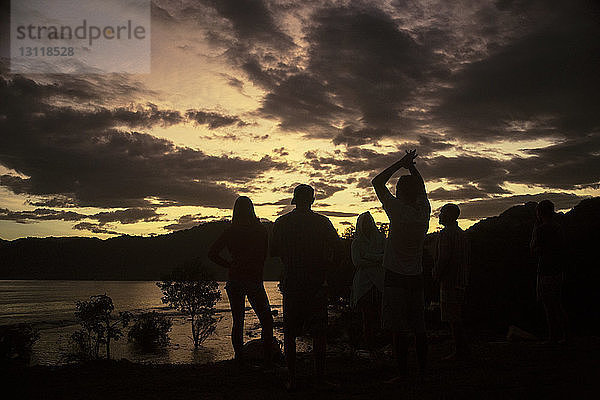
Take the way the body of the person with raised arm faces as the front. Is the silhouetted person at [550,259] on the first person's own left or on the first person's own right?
on the first person's own right

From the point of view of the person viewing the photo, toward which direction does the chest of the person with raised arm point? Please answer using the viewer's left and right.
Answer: facing away from the viewer and to the left of the viewer

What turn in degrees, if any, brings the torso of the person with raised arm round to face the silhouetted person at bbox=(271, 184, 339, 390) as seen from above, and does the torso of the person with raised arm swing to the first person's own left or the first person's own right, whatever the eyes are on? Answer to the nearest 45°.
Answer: approximately 45° to the first person's own left

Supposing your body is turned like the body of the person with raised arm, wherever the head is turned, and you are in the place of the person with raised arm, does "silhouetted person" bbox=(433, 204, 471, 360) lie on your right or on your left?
on your right
